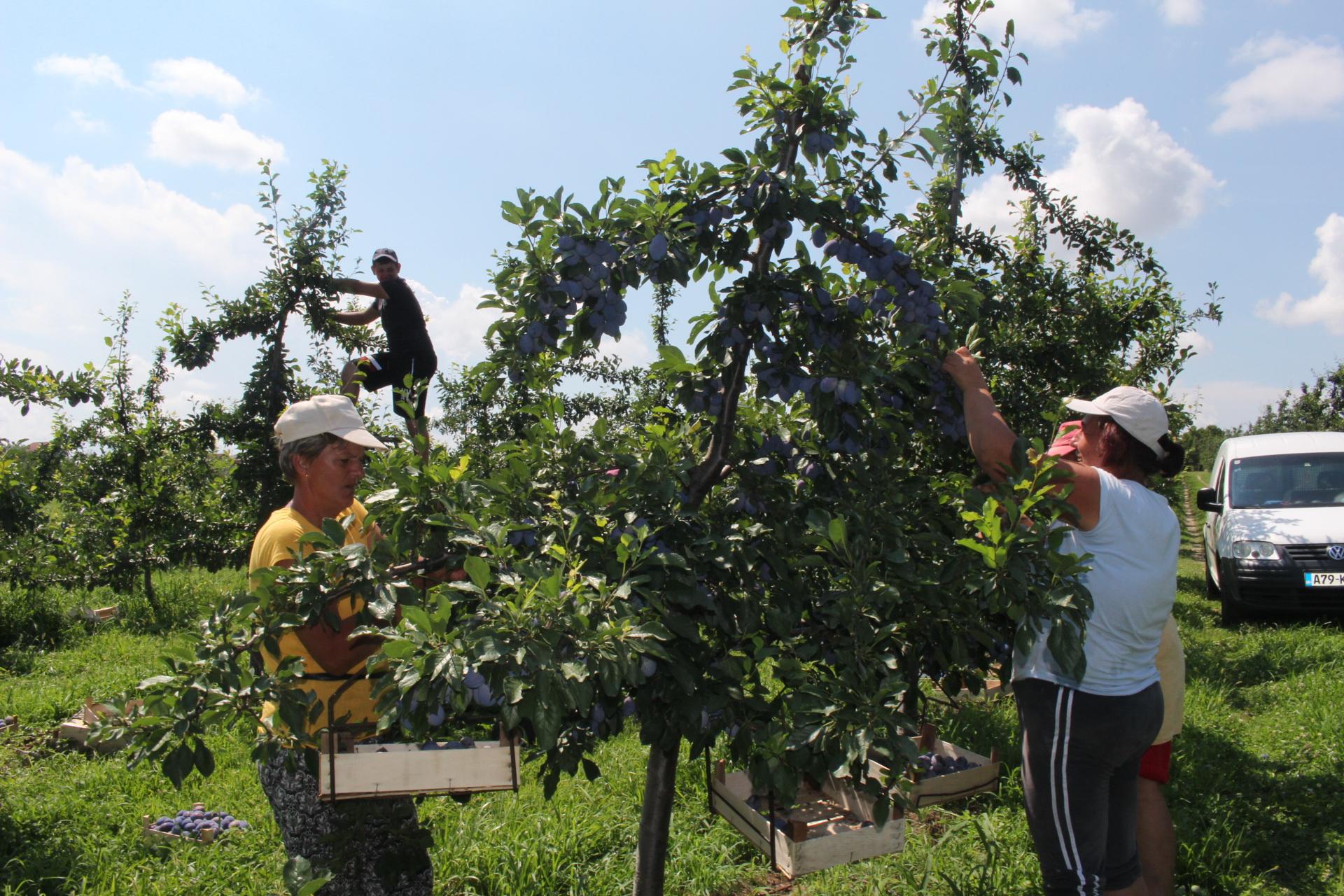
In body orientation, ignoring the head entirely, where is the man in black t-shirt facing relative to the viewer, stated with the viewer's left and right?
facing to the left of the viewer

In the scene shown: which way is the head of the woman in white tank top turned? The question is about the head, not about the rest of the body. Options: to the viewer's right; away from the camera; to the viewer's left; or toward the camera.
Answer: to the viewer's left

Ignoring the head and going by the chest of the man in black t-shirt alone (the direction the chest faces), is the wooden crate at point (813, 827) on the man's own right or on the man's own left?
on the man's own left

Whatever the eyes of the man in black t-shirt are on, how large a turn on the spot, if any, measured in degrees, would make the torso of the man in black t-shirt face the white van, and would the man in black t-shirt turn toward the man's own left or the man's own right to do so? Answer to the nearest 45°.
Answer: approximately 180°

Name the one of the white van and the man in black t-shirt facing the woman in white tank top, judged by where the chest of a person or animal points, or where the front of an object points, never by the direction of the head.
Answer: the white van

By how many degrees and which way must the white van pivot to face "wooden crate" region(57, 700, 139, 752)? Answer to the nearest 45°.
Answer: approximately 45° to its right

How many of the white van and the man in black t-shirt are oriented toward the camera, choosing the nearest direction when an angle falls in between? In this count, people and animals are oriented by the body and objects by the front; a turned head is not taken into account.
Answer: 1

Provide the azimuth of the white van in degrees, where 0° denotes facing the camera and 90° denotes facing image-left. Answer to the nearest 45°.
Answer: approximately 0°

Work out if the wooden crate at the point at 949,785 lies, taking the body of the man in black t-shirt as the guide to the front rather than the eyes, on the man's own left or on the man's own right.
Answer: on the man's own left

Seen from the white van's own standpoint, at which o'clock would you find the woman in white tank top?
The woman in white tank top is roughly at 12 o'clock from the white van.

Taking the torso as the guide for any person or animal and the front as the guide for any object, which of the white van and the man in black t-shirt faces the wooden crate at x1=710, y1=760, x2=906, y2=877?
the white van
